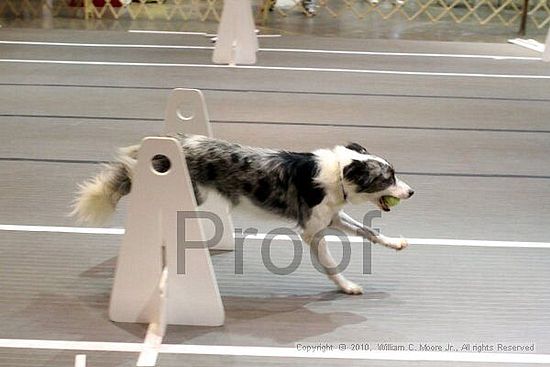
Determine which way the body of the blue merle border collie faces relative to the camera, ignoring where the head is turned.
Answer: to the viewer's right
